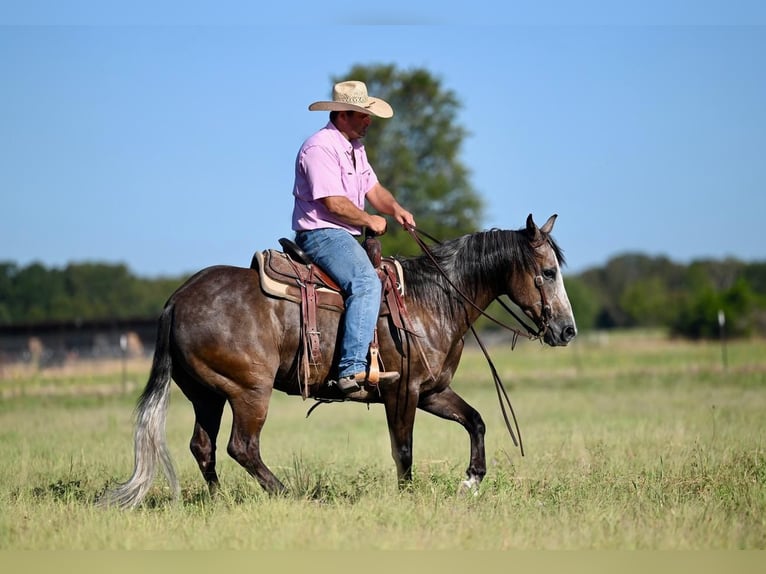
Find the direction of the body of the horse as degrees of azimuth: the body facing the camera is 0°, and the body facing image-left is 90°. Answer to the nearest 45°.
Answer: approximately 270°
